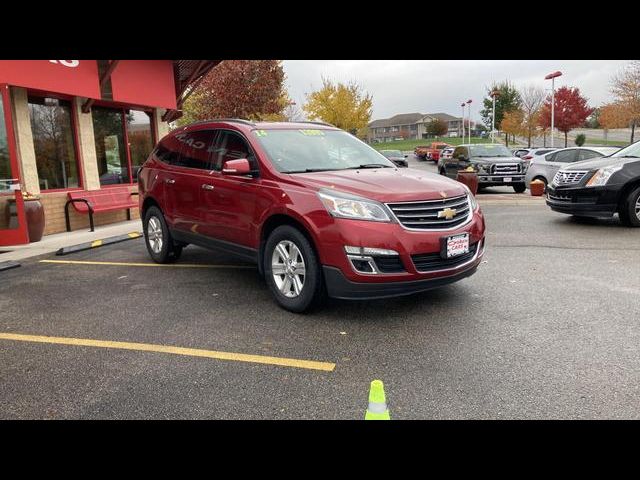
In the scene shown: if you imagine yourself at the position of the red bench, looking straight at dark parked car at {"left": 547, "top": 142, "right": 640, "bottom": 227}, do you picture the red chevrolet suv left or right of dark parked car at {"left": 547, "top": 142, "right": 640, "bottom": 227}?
right

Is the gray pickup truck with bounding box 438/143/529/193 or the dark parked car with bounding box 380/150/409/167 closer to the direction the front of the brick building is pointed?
the gray pickup truck

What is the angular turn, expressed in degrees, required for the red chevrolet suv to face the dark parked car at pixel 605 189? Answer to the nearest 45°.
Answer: approximately 90° to its left

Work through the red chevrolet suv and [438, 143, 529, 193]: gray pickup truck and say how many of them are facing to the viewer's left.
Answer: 0

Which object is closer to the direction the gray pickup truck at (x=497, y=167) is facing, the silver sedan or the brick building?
the silver sedan

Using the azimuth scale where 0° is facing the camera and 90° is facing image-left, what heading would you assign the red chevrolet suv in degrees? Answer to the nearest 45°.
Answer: approximately 315°

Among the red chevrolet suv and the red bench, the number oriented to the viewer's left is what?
0

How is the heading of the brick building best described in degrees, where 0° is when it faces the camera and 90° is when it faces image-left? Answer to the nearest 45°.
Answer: approximately 315°

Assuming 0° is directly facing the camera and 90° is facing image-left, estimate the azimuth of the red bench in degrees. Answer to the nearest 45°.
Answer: approximately 315°
